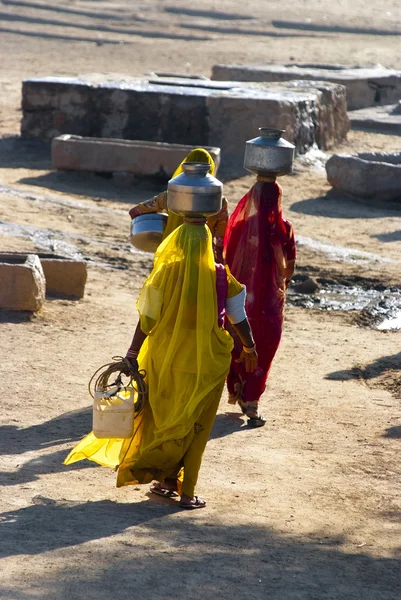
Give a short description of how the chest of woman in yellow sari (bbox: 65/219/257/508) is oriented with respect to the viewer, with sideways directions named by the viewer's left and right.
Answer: facing away from the viewer

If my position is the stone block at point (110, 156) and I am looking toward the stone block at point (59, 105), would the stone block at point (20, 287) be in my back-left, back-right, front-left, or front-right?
back-left

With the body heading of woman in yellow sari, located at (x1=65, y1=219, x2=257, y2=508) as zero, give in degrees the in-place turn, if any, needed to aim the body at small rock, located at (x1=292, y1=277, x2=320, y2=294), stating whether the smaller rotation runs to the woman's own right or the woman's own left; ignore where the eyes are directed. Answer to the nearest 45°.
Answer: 0° — they already face it

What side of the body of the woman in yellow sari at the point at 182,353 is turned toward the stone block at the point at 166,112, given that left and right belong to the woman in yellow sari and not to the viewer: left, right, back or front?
front

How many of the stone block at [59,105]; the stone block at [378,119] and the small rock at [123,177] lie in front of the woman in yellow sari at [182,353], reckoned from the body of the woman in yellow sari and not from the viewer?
3

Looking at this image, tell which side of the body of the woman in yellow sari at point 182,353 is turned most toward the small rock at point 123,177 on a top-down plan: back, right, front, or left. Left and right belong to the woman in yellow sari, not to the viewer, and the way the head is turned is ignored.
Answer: front

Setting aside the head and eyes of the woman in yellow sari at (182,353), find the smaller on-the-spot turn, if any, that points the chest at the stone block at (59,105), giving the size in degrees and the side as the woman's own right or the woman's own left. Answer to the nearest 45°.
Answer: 0° — they already face it

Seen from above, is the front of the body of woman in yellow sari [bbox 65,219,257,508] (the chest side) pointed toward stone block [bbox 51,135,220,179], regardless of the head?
yes
